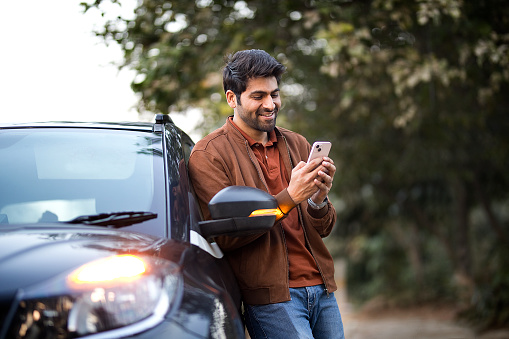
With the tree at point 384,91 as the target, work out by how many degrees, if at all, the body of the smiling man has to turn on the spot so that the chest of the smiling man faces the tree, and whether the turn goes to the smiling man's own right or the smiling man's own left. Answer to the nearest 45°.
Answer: approximately 135° to the smiling man's own left

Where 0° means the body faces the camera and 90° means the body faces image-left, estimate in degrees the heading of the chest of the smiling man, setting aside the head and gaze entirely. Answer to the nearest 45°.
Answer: approximately 315°

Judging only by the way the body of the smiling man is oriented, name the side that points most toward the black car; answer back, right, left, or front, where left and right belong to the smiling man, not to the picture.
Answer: right
